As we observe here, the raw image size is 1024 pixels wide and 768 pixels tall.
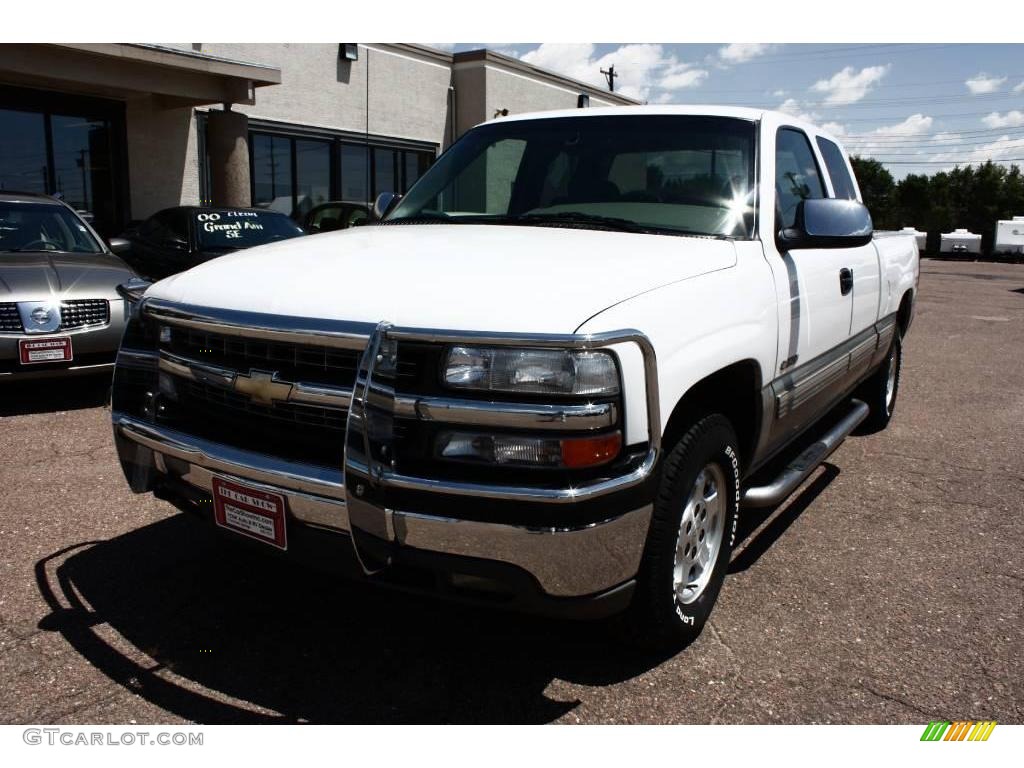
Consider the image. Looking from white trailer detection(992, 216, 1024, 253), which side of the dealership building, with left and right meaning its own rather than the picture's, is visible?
left

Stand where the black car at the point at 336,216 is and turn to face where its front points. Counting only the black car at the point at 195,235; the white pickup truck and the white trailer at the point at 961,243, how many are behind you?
1

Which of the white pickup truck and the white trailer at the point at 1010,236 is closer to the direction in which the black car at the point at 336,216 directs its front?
the white pickup truck

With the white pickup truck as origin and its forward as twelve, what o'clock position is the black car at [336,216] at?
The black car is roughly at 4 o'clock from the white pickup truck.

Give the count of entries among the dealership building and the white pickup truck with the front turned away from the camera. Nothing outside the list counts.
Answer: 0

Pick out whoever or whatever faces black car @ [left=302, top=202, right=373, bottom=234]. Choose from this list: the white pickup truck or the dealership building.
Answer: the dealership building

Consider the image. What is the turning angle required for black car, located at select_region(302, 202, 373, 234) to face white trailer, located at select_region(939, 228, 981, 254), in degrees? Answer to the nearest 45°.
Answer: approximately 180°

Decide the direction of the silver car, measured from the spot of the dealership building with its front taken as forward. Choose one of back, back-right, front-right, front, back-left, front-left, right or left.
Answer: front-right

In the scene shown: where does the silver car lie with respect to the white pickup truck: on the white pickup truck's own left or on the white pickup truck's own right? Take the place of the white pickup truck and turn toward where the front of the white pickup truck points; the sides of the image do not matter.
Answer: on the white pickup truck's own right

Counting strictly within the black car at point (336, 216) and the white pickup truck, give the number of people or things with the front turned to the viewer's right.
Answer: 0

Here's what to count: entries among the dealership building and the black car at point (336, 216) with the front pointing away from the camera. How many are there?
0

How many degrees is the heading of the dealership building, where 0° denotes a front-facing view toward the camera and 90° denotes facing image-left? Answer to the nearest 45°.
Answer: approximately 315°

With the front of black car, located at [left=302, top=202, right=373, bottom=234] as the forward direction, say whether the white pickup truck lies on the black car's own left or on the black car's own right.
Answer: on the black car's own left
